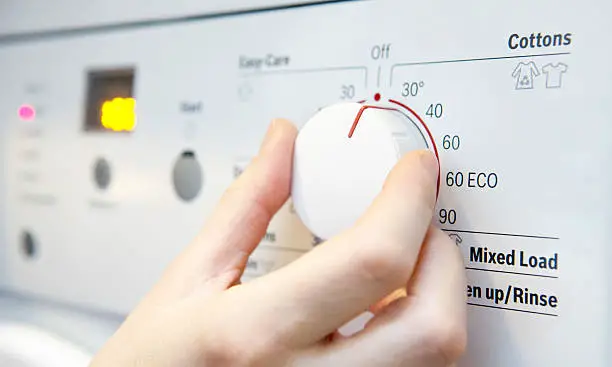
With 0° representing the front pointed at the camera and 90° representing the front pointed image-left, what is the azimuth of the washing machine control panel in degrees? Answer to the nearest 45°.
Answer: approximately 45°
